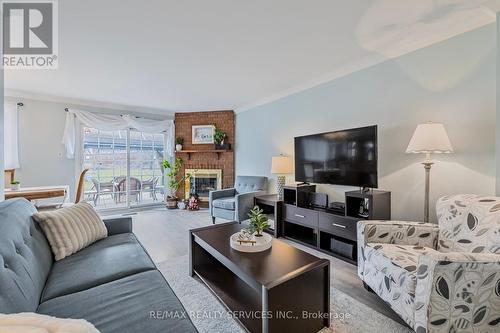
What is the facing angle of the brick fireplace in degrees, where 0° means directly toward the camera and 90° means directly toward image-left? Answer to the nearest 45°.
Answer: approximately 0°

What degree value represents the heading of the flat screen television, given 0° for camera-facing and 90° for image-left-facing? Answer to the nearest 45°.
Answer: approximately 45°

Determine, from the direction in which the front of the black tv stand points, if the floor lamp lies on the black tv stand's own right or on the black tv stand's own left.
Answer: on the black tv stand's own left

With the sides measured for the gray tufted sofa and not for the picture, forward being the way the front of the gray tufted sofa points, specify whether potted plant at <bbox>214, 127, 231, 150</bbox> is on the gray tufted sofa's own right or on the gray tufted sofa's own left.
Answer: on the gray tufted sofa's own left

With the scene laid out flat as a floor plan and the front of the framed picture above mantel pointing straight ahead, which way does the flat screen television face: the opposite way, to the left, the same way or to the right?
to the right

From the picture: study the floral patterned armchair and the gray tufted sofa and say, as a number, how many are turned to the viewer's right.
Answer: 1

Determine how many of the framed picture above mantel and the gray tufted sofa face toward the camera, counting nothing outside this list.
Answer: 1

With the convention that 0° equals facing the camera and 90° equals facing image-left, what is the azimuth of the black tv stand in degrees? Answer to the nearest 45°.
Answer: approximately 45°
